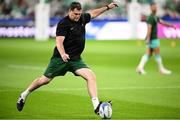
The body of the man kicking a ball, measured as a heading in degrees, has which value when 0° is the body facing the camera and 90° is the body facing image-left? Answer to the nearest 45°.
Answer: approximately 315°
